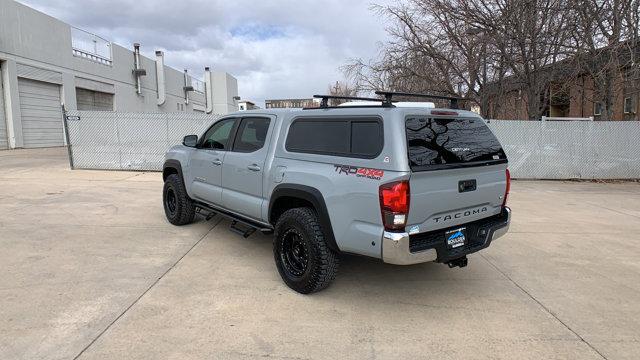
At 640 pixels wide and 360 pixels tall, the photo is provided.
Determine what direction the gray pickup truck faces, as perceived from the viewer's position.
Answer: facing away from the viewer and to the left of the viewer

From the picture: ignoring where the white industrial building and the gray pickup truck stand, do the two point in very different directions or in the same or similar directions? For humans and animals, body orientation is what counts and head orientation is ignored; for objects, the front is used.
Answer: very different directions

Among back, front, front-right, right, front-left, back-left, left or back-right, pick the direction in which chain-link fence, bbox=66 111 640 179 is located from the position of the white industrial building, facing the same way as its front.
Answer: front

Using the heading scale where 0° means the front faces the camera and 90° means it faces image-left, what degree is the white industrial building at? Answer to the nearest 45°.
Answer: approximately 315°

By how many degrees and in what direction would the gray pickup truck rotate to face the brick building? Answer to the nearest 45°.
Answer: approximately 90° to its right

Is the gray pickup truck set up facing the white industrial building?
yes

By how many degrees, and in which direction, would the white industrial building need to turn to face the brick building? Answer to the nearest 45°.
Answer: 0° — it already faces it

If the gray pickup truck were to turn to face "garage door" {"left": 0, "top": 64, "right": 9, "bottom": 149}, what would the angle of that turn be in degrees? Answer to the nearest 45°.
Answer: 0° — it already faces it

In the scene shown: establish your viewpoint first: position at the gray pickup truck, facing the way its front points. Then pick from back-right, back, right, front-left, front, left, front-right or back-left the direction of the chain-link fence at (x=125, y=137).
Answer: front

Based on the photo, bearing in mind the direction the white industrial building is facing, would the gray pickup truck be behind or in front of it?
in front
